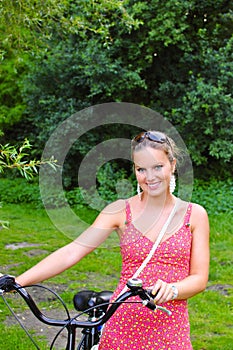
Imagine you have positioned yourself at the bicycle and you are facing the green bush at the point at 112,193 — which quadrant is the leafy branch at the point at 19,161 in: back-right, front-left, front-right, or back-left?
front-left

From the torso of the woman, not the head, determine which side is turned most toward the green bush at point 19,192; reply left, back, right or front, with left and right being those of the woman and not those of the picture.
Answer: back

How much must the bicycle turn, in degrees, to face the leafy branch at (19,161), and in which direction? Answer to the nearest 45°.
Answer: approximately 180°

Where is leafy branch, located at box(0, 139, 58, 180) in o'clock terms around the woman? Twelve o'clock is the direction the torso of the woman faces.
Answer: The leafy branch is roughly at 5 o'clock from the woman.

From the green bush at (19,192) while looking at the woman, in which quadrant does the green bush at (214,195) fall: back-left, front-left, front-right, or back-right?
front-left

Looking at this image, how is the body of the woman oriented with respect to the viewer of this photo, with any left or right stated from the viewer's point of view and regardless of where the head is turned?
facing the viewer

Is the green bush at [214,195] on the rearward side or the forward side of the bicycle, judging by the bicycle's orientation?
on the rearward side

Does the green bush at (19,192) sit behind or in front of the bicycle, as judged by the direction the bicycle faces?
behind

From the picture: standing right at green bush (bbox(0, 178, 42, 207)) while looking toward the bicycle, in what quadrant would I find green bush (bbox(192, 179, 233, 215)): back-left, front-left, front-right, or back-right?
front-left

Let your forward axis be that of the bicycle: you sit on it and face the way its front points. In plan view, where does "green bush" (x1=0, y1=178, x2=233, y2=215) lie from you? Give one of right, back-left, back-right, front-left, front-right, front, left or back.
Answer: back

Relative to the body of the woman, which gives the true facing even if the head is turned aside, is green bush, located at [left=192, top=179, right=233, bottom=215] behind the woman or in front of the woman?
behind
